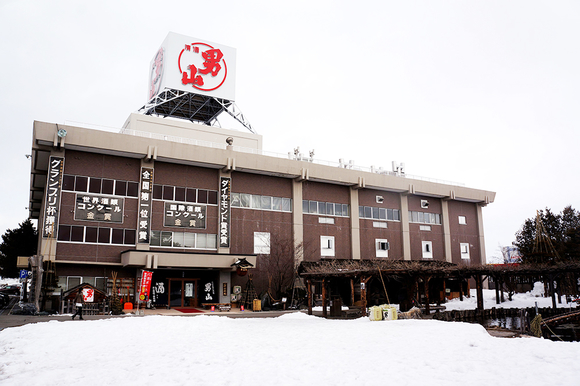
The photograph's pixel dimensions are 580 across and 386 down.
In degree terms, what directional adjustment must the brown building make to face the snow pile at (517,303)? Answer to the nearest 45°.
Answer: approximately 45° to its left

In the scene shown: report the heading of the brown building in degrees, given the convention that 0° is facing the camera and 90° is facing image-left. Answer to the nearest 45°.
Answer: approximately 315°
